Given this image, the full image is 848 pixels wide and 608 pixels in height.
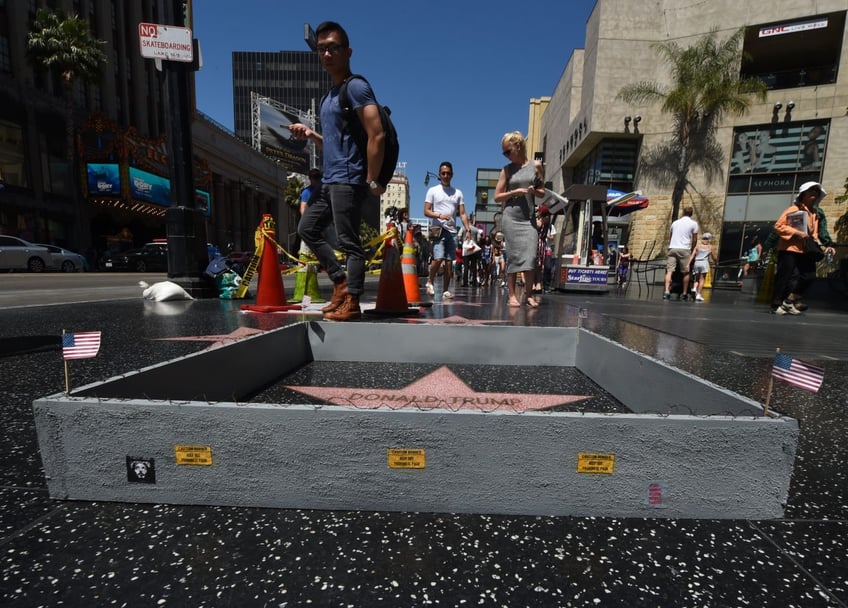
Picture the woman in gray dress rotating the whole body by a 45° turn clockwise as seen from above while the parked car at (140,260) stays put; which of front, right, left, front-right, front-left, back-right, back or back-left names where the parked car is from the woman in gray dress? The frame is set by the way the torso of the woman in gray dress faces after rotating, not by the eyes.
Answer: right

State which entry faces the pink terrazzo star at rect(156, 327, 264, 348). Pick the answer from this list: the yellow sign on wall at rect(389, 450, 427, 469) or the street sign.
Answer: the street sign

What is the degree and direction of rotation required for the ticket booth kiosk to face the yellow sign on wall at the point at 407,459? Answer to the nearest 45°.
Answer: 0° — it already faces it

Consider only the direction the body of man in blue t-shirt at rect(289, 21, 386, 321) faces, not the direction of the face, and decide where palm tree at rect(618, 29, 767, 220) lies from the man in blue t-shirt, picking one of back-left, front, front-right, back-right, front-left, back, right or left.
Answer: back

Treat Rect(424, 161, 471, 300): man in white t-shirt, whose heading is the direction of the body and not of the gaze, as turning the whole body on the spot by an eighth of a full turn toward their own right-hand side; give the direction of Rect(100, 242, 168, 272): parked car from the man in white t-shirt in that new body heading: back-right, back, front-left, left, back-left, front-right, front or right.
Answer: right

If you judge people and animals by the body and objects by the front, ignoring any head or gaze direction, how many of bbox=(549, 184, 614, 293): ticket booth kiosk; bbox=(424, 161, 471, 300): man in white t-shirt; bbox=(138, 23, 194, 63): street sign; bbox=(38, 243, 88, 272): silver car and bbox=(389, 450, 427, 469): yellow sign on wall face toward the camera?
4

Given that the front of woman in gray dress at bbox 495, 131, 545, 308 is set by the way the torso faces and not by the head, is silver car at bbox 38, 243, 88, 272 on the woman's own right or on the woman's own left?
on the woman's own right

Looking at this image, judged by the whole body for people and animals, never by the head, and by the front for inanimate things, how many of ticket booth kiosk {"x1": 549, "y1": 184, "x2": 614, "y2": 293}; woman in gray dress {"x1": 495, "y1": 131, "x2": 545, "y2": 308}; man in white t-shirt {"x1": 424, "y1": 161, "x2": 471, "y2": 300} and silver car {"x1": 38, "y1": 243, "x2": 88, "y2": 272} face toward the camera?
3
